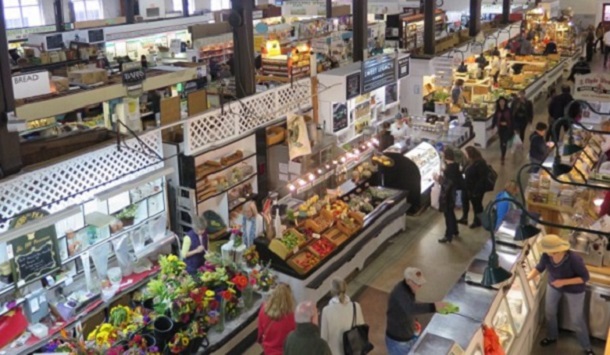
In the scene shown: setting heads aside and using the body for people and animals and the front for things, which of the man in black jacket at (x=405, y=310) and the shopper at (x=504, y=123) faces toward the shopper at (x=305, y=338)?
the shopper at (x=504, y=123)

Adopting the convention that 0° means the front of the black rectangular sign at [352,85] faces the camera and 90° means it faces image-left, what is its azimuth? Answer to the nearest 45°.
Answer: approximately 315°

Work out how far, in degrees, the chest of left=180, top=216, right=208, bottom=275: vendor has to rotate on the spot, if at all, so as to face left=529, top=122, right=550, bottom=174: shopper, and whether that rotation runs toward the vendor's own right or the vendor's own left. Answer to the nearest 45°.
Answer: approximately 90° to the vendor's own left

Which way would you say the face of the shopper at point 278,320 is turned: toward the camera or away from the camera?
away from the camera

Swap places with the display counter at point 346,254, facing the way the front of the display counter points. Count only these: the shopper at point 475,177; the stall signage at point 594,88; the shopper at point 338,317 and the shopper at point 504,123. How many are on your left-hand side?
3

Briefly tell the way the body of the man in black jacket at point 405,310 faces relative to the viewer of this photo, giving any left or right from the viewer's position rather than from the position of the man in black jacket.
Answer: facing to the right of the viewer

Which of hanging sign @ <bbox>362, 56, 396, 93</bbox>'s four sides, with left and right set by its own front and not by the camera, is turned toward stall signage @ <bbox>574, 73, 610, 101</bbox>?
left

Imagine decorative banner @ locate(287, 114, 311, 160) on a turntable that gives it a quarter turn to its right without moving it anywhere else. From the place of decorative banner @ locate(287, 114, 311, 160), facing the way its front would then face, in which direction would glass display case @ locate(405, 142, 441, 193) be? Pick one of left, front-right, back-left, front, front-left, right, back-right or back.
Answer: back

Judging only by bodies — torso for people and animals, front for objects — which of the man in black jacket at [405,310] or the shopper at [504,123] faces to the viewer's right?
the man in black jacket

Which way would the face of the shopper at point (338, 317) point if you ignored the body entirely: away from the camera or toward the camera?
away from the camera

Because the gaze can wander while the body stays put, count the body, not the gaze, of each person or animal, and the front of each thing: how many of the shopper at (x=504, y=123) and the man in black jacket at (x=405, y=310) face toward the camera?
1

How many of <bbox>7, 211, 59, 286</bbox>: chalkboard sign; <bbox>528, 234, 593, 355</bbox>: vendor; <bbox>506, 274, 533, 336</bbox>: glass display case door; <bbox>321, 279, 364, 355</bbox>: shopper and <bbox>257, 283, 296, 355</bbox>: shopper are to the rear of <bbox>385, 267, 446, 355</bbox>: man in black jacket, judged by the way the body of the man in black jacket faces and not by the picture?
3
